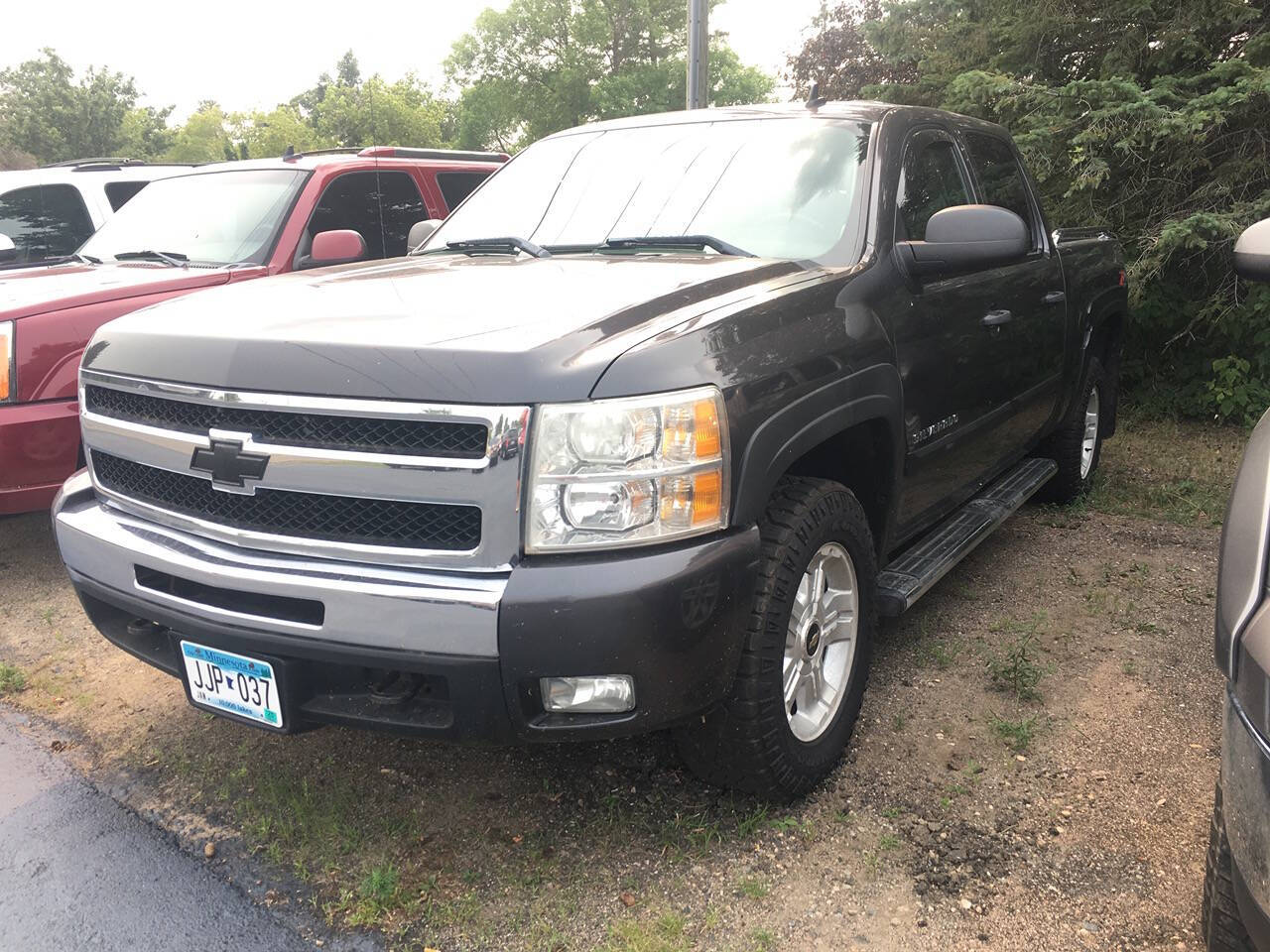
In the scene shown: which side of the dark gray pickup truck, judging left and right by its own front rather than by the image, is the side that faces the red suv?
right

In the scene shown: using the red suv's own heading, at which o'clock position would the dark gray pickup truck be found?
The dark gray pickup truck is roughly at 10 o'clock from the red suv.

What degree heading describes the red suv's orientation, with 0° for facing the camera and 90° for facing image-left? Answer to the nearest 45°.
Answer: approximately 45°

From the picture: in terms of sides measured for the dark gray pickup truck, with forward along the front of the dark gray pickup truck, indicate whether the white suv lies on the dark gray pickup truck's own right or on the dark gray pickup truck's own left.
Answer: on the dark gray pickup truck's own right

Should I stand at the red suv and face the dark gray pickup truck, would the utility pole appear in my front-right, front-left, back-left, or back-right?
back-left

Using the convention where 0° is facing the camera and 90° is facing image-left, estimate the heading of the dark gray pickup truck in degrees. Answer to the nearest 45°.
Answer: approximately 45°

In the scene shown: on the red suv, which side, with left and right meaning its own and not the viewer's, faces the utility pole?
back
